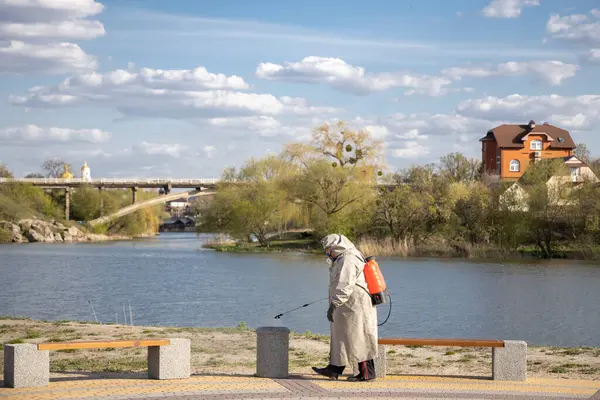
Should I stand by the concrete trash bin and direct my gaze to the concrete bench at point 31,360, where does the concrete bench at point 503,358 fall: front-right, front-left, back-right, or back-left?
back-left

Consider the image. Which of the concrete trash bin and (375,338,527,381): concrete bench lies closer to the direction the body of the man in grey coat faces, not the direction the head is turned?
the concrete trash bin

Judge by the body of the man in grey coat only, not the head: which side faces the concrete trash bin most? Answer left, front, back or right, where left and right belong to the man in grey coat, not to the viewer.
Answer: front

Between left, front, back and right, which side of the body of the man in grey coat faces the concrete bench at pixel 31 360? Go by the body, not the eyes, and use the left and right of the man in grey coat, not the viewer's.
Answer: front

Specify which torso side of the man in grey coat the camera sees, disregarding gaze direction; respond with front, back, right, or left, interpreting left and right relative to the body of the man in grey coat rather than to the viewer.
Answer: left

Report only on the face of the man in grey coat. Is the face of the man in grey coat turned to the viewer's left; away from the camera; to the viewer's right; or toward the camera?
to the viewer's left

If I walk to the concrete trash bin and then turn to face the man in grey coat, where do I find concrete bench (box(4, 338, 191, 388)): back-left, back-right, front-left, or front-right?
back-right

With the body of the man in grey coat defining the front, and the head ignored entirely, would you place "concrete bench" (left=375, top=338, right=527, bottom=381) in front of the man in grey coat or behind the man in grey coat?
behind
